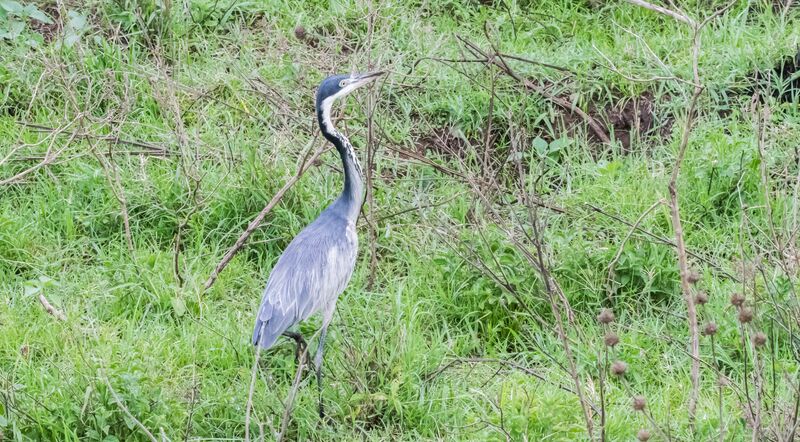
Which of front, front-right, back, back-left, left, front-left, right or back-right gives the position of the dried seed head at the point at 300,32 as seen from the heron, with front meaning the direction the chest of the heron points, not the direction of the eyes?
left

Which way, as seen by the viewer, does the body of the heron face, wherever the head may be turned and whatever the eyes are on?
to the viewer's right
